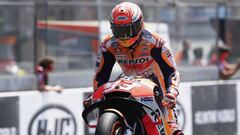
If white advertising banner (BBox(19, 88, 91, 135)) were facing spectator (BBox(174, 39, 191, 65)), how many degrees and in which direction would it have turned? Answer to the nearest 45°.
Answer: approximately 135° to its left

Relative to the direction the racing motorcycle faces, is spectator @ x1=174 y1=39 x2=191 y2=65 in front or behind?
behind

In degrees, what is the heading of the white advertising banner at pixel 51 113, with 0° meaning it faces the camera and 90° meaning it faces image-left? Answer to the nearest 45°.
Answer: approximately 0°

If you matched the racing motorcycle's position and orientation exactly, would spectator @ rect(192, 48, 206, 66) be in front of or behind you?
behind

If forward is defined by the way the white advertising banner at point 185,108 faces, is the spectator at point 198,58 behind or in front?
behind

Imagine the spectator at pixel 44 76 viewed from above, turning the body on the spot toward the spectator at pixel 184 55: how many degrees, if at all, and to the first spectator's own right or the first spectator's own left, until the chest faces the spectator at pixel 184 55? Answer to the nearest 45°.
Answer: approximately 45° to the first spectator's own left

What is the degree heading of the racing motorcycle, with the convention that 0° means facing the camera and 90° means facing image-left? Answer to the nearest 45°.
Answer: approximately 45°
